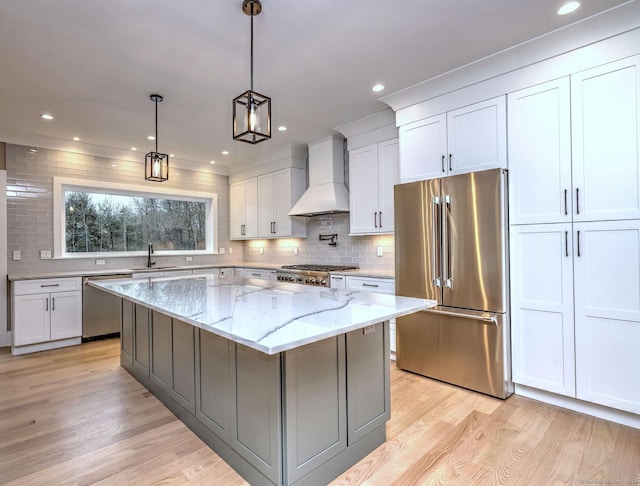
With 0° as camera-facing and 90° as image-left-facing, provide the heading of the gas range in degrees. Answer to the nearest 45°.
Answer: approximately 45°

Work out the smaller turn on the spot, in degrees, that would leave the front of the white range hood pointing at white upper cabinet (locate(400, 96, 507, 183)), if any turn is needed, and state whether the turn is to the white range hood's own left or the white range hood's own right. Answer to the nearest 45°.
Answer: approximately 90° to the white range hood's own left

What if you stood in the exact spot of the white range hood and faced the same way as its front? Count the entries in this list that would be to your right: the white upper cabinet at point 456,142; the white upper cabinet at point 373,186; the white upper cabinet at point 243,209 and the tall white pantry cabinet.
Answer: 1

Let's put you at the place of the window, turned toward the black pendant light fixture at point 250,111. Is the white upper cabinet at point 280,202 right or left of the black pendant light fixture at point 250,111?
left

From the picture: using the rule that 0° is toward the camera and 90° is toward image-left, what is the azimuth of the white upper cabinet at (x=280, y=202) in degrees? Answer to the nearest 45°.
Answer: approximately 45°
